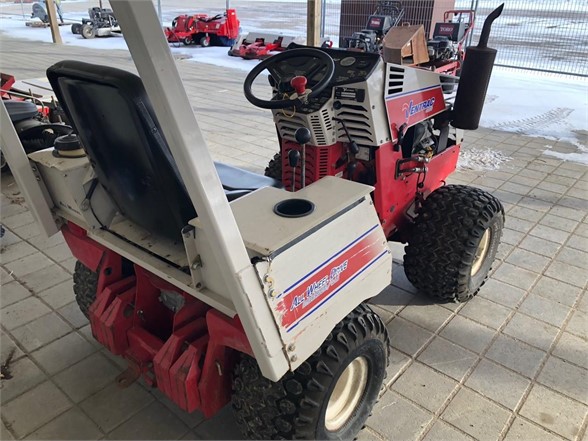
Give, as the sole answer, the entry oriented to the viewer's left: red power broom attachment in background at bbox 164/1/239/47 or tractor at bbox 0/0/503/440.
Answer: the red power broom attachment in background

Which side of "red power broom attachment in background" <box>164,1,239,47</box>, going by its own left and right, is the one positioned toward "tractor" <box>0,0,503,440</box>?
left

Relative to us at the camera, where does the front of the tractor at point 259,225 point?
facing away from the viewer and to the right of the viewer

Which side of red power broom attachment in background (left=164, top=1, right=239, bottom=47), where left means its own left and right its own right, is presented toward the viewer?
left

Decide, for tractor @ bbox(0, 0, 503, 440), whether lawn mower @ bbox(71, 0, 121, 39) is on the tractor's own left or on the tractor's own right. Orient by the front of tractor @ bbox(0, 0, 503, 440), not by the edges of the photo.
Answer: on the tractor's own left

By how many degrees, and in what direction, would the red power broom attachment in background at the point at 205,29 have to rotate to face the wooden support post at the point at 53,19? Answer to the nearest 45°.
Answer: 0° — it already faces it

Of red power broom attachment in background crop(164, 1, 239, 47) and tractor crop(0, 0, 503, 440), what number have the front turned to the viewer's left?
1

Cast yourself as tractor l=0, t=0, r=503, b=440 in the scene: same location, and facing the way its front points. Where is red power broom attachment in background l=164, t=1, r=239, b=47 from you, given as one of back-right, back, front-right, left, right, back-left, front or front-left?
front-left

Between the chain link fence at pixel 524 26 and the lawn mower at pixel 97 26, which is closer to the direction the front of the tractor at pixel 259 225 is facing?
the chain link fence

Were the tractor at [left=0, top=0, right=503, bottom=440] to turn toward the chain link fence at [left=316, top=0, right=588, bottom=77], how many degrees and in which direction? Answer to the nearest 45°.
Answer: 0° — it already faces it

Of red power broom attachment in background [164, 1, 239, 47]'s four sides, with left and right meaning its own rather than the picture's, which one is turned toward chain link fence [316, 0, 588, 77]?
back
